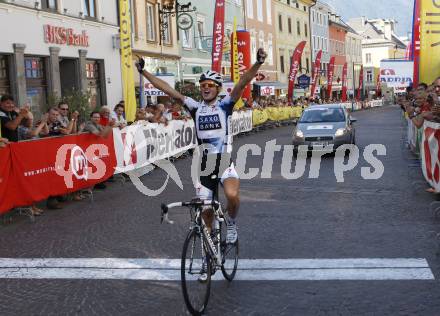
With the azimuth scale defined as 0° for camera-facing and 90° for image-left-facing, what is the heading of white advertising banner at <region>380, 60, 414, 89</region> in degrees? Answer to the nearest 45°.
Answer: approximately 0°

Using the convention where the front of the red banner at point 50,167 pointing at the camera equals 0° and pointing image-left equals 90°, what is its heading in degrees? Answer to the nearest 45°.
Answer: approximately 315°

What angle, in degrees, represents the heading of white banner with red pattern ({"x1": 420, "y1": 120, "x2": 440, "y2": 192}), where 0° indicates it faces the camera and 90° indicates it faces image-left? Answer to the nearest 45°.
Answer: approximately 45°

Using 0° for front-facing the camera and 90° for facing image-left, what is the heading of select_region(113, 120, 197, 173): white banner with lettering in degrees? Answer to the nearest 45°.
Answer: approximately 315°

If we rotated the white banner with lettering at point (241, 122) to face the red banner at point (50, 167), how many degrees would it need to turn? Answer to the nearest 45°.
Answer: approximately 45° to its right

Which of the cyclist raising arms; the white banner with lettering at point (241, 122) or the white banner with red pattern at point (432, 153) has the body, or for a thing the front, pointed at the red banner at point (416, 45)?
the white banner with lettering at point (241, 122)

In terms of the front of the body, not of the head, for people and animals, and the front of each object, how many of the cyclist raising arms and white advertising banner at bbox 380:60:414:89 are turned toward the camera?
2

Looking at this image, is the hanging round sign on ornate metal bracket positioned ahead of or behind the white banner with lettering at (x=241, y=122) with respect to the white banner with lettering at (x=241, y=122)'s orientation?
behind

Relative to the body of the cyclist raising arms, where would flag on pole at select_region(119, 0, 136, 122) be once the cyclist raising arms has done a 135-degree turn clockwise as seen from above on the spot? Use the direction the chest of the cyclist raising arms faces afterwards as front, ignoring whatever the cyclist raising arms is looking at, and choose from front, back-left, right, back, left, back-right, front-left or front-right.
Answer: front-right
